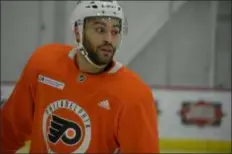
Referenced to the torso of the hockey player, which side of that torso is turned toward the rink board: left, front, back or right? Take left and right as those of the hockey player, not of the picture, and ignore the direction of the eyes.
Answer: back

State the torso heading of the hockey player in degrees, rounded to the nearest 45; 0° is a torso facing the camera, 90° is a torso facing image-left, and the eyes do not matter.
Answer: approximately 0°
